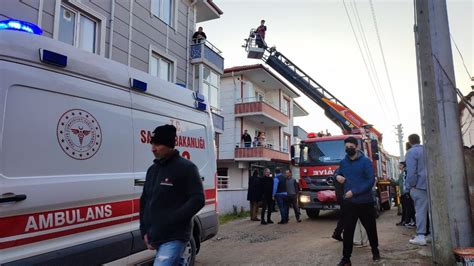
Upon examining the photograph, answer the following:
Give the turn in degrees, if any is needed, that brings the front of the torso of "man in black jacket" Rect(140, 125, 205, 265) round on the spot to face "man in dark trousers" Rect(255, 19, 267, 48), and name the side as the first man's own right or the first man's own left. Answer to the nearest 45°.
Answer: approximately 135° to the first man's own right

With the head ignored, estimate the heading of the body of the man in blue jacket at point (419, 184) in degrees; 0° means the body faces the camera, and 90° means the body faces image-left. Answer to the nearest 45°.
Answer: approximately 90°

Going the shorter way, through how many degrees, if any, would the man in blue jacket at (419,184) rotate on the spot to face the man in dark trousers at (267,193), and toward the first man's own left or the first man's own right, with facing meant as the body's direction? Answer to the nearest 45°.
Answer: approximately 45° to the first man's own right

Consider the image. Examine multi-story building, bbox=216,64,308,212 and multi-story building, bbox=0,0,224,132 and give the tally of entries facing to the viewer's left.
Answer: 0

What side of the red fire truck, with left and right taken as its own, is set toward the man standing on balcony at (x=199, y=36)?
right

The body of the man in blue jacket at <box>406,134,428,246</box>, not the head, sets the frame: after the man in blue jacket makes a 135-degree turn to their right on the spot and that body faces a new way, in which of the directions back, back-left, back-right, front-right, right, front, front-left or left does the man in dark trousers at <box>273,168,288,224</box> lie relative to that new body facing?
left

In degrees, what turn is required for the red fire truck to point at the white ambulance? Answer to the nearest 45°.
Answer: approximately 45° to its left

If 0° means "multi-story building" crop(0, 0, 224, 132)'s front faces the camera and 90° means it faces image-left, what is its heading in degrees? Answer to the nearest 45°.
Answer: approximately 315°

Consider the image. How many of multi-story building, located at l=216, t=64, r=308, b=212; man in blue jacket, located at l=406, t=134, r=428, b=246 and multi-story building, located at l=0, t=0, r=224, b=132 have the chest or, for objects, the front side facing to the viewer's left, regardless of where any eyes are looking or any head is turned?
1

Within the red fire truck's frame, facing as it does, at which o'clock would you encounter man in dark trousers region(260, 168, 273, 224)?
The man in dark trousers is roughly at 2 o'clock from the red fire truck.

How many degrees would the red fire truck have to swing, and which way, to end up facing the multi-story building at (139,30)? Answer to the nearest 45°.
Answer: approximately 45° to its right

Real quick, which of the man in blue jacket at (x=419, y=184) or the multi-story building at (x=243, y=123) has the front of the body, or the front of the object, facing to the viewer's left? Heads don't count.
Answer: the man in blue jacket
